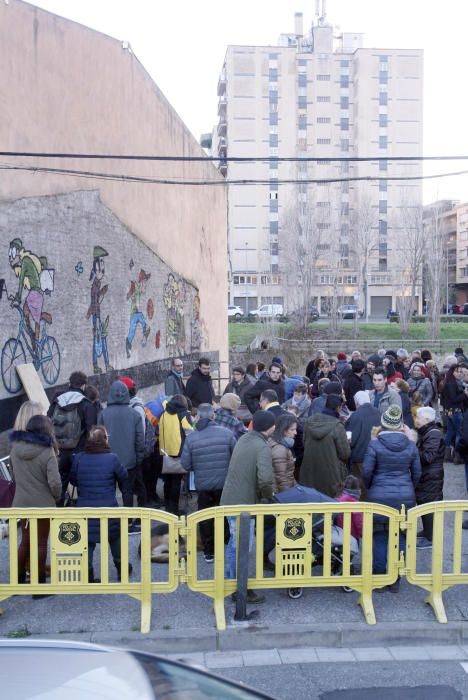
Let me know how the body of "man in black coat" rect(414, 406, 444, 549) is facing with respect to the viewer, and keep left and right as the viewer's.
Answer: facing to the left of the viewer

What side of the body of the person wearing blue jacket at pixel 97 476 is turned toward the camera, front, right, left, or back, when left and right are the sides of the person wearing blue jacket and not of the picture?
back

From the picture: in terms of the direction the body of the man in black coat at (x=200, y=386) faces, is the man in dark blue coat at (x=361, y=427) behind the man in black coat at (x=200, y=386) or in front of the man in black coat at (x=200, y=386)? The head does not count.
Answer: in front

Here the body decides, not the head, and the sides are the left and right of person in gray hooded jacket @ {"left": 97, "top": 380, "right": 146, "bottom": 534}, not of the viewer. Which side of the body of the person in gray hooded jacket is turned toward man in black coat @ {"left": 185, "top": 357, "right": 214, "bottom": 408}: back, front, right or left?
front

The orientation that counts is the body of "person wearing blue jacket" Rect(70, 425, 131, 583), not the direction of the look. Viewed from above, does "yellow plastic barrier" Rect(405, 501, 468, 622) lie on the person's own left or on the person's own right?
on the person's own right

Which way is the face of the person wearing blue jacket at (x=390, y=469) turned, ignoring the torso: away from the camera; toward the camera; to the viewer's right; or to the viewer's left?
away from the camera

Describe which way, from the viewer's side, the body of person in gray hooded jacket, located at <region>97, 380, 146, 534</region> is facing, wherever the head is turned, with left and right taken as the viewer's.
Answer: facing away from the viewer

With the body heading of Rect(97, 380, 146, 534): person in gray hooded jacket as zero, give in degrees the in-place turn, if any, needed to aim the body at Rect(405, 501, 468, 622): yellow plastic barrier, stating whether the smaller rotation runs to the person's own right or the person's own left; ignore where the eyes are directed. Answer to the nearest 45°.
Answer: approximately 135° to the person's own right

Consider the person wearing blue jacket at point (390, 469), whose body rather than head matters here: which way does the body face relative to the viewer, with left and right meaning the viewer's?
facing away from the viewer

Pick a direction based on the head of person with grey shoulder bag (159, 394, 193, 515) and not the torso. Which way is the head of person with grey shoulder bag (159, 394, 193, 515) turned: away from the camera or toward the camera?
away from the camera

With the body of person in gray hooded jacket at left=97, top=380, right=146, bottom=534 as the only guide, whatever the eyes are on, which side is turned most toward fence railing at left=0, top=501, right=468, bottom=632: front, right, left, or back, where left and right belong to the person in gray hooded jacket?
back

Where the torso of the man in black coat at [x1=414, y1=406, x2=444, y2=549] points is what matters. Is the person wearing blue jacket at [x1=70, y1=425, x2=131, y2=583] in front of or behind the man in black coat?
in front

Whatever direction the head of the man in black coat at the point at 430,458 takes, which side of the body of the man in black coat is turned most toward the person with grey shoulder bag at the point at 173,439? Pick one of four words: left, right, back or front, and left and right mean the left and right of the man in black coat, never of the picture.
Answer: front

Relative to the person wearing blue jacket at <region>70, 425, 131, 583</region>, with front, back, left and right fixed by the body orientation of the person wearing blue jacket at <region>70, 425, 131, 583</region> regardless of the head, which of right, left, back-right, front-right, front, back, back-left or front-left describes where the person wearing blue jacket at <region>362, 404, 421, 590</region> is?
right
